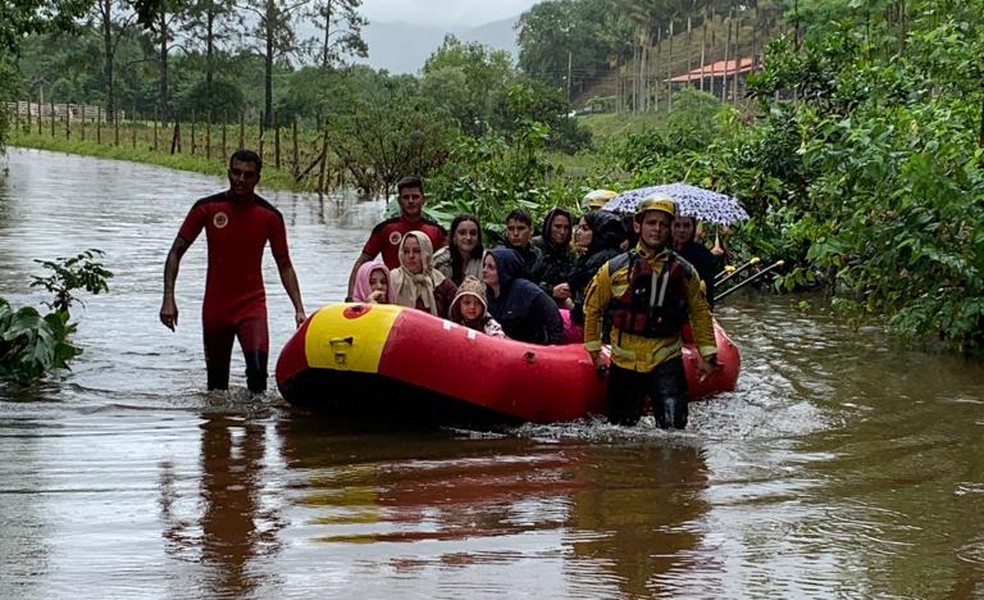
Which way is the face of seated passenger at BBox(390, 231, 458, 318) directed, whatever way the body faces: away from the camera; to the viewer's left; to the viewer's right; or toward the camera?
toward the camera

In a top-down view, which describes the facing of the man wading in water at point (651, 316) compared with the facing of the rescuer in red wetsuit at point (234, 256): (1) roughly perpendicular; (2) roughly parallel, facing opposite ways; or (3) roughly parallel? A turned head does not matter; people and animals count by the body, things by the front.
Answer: roughly parallel

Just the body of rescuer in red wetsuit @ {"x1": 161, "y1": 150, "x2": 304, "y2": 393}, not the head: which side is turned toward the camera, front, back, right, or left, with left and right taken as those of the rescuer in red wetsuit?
front

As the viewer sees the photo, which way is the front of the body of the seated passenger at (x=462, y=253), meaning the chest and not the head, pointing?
toward the camera

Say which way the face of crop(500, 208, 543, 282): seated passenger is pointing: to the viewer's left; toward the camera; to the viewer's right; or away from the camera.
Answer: toward the camera

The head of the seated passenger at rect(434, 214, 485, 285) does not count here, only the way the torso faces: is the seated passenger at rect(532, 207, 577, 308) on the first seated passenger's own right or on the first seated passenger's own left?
on the first seated passenger's own left

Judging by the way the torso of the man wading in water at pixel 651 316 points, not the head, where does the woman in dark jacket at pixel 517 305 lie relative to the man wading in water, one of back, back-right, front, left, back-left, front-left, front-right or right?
back-right

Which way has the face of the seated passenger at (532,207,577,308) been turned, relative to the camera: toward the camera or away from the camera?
toward the camera

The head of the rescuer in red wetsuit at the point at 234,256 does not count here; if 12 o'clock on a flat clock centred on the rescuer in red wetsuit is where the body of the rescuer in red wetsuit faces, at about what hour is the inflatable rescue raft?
The inflatable rescue raft is roughly at 10 o'clock from the rescuer in red wetsuit.

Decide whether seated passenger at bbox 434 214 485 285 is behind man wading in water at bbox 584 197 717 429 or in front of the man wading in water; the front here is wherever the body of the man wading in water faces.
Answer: behind
